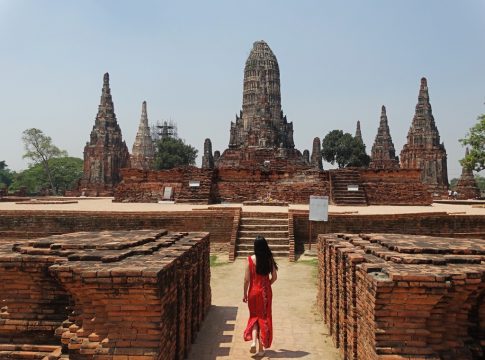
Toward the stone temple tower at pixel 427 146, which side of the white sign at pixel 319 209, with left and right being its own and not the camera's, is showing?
back

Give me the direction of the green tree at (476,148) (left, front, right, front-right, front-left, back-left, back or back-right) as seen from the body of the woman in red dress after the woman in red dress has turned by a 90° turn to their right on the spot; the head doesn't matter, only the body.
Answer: front-left

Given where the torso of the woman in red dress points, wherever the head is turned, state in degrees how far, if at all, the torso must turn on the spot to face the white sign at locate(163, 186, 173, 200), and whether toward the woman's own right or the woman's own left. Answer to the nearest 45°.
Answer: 0° — they already face it

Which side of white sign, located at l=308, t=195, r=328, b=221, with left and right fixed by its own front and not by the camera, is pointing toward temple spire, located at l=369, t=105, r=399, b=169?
back

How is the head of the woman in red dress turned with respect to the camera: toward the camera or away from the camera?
away from the camera

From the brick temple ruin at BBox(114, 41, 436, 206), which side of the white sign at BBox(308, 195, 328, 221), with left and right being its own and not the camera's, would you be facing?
back

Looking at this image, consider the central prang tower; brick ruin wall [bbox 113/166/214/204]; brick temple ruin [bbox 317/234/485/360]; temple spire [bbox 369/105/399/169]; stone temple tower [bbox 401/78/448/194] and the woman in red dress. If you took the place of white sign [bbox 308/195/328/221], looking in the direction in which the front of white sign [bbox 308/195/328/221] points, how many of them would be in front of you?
2

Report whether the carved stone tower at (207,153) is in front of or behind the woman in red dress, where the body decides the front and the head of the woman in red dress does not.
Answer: in front

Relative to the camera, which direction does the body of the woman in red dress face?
away from the camera

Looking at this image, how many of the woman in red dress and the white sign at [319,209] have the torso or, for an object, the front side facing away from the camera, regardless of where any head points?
1

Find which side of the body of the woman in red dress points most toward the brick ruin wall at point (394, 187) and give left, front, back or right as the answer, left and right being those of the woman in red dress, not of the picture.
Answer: front

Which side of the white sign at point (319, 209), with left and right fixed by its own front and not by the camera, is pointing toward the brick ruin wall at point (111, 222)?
right

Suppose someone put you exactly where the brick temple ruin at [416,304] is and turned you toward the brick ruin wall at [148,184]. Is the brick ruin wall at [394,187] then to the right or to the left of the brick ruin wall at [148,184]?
right

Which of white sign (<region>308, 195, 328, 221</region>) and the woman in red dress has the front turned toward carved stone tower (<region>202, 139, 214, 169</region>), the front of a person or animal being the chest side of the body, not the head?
the woman in red dress

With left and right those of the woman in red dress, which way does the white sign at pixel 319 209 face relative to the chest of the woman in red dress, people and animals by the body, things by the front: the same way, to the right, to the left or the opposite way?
the opposite way
